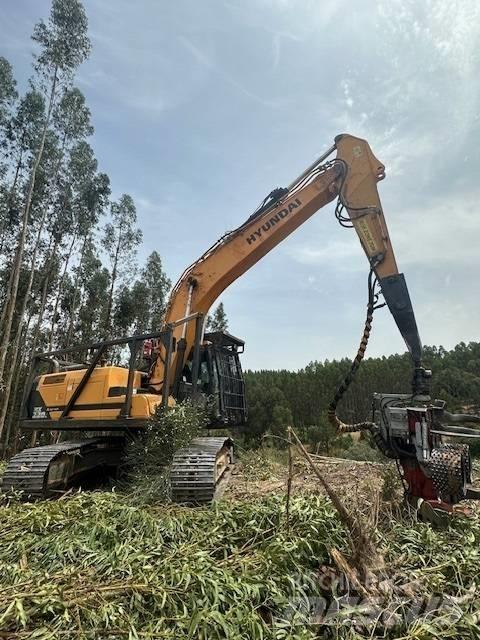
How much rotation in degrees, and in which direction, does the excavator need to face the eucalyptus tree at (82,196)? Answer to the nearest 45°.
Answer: approximately 180°

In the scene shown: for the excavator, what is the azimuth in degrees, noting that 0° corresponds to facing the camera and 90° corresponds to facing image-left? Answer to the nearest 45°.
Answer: approximately 315°
